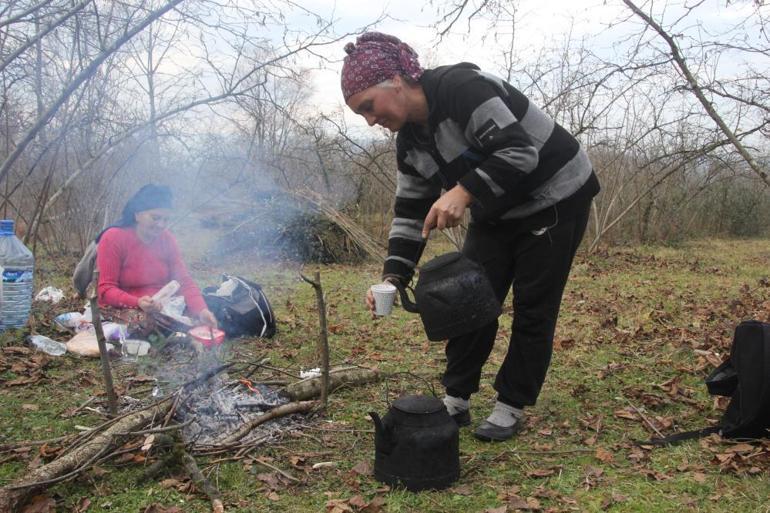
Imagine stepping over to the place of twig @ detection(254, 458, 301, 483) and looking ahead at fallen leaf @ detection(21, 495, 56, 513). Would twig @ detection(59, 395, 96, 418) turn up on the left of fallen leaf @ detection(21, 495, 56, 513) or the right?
right

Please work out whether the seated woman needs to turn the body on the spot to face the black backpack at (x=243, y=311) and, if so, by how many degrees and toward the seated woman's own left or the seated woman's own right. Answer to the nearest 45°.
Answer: approximately 45° to the seated woman's own left

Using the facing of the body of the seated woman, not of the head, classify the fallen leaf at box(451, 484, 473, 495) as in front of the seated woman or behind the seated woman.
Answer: in front

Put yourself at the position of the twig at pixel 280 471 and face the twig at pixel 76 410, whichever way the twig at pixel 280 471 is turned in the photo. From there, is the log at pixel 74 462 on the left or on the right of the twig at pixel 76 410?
left

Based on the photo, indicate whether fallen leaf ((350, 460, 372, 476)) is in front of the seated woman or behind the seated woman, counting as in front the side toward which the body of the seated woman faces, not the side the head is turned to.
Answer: in front

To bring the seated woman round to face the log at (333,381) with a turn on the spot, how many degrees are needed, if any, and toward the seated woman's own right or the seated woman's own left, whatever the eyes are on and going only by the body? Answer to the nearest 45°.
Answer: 0° — they already face it

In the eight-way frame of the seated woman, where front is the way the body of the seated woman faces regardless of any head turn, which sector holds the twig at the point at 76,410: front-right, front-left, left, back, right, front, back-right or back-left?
front-right

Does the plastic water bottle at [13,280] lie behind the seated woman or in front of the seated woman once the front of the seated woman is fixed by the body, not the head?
behind

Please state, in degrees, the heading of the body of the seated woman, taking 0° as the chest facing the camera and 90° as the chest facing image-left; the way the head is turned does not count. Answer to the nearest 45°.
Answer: approximately 315°

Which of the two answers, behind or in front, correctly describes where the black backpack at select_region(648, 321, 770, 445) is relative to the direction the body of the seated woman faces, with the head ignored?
in front

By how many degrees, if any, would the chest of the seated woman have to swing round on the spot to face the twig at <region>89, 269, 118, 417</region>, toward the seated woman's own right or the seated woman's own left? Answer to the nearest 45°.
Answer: approximately 45° to the seated woman's own right

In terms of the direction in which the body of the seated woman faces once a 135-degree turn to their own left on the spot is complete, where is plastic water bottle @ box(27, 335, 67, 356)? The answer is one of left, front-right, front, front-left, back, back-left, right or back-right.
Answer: left
